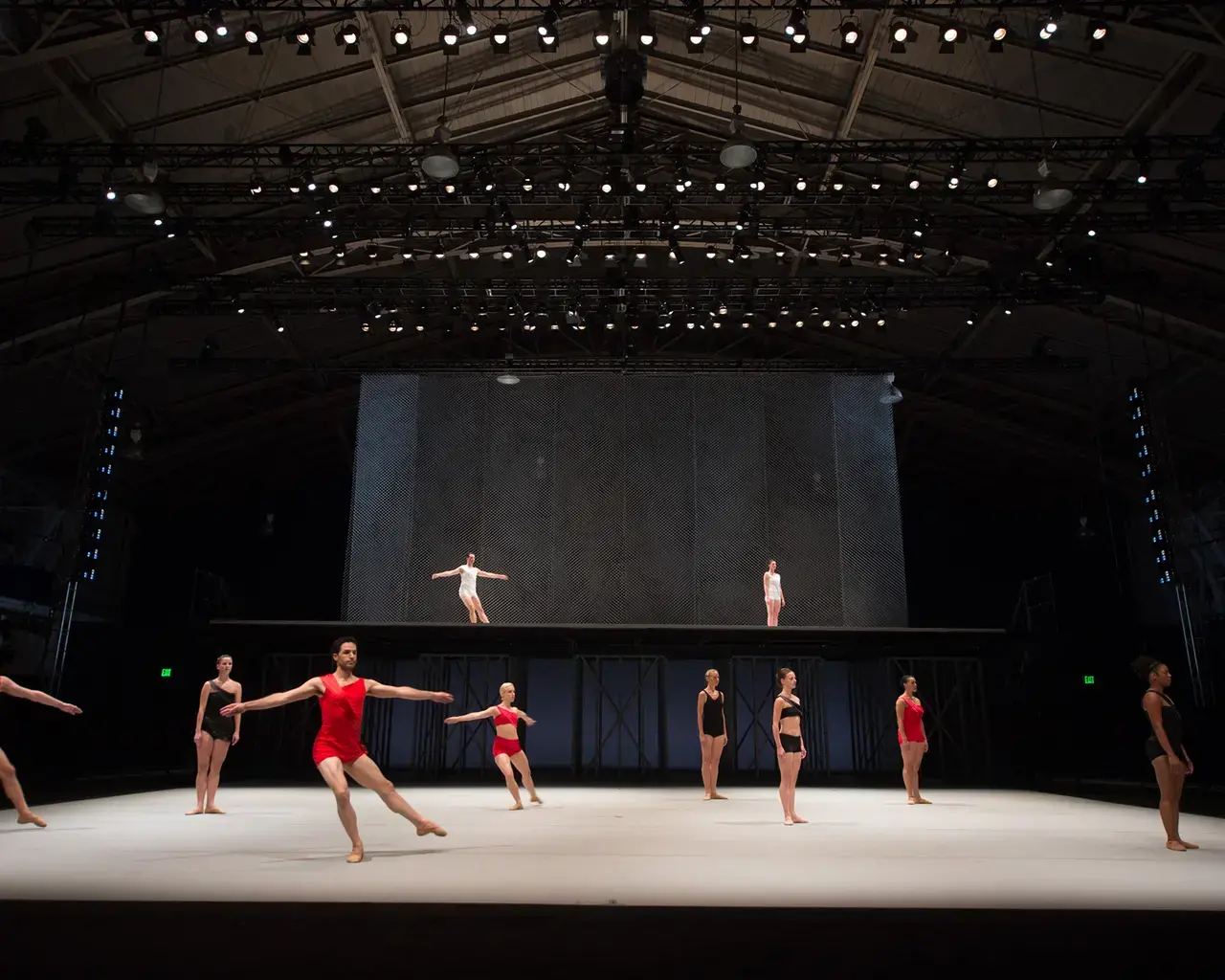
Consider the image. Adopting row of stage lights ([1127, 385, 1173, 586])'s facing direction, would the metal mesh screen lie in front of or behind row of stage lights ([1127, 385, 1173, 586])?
in front

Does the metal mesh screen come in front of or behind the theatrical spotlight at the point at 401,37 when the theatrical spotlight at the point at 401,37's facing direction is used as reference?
behind

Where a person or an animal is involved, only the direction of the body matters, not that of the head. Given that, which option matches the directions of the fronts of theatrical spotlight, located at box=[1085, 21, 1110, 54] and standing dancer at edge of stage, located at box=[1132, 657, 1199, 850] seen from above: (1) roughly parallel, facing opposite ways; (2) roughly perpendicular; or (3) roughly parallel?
roughly perpendicular

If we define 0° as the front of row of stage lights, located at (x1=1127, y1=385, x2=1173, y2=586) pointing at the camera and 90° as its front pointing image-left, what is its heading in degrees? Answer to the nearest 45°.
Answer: approximately 45°

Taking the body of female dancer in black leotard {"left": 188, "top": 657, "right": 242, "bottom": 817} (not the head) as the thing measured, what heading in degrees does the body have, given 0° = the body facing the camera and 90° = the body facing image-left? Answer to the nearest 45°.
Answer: approximately 0°

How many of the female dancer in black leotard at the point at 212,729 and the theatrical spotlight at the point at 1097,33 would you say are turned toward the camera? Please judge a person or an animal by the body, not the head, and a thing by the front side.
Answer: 2
